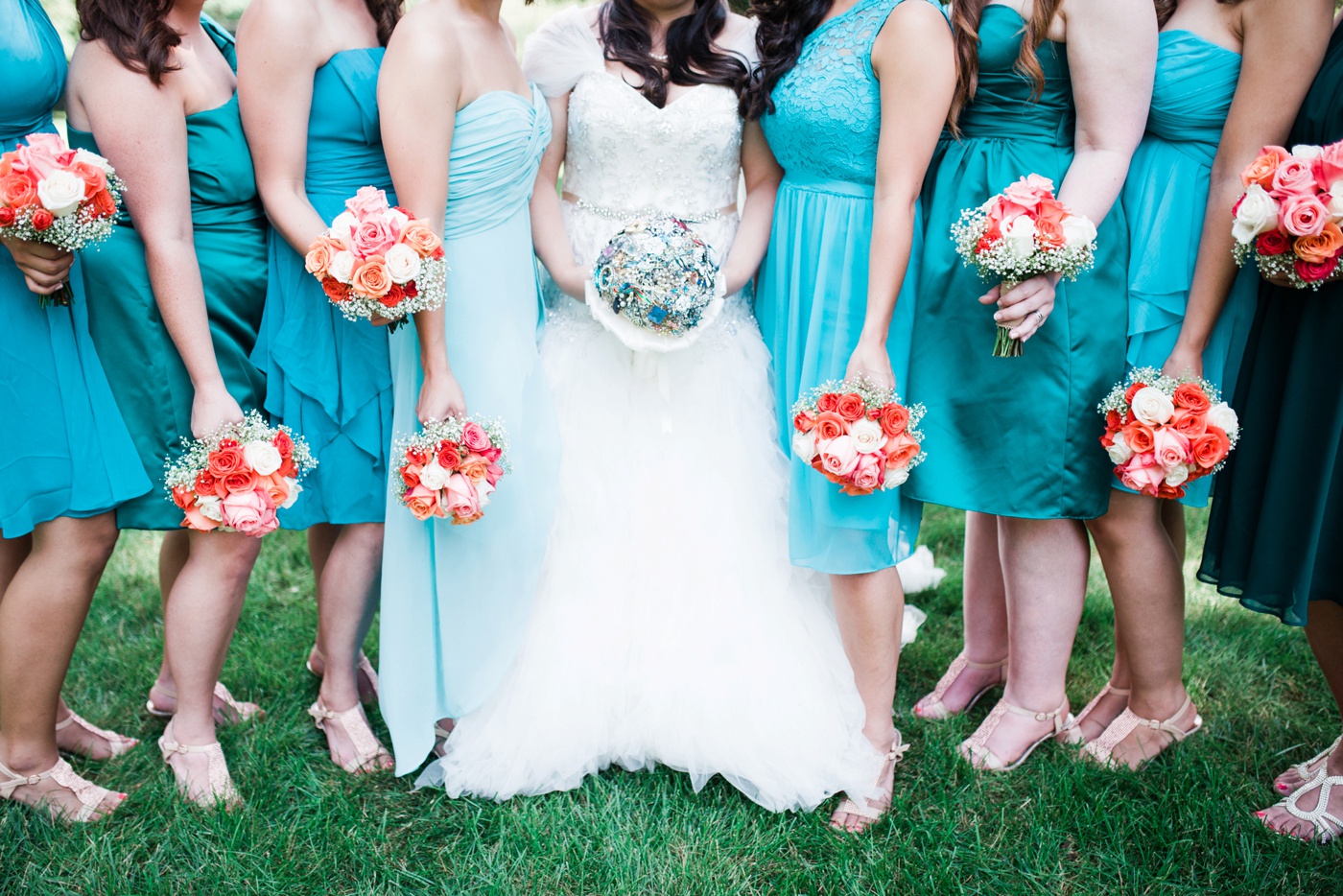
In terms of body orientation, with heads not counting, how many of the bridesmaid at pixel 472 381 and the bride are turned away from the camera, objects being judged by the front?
0

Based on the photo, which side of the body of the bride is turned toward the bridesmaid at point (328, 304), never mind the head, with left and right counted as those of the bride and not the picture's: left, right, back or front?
right

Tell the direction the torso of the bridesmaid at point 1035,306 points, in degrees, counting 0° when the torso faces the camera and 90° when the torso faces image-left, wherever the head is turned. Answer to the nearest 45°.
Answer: approximately 45°

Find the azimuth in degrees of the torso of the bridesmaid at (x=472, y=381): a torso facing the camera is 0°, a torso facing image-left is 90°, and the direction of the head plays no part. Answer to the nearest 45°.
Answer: approximately 315°

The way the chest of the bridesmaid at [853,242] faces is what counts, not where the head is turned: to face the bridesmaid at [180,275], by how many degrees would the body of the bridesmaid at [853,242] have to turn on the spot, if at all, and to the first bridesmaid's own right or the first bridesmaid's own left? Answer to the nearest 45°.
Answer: approximately 45° to the first bridesmaid's own right

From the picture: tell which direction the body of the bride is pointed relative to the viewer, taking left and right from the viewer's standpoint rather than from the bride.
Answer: facing the viewer

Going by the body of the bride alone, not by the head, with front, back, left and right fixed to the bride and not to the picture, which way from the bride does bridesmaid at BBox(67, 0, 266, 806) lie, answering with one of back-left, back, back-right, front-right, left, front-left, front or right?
right

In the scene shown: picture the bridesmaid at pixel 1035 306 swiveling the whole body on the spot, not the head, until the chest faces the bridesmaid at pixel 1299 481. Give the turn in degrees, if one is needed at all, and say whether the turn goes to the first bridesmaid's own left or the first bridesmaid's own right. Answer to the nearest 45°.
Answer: approximately 135° to the first bridesmaid's own left

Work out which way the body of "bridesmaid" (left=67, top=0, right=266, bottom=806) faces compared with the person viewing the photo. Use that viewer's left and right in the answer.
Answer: facing the viewer and to the right of the viewer
